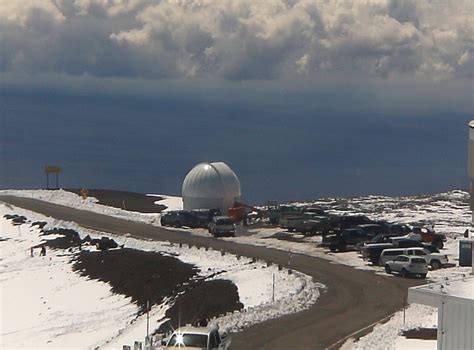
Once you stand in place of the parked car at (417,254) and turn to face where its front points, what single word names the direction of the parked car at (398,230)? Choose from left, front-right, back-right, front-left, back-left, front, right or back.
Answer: left

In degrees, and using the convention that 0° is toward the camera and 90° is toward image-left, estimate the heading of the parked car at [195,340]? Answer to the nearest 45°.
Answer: approximately 45°

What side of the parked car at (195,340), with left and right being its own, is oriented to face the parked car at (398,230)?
back

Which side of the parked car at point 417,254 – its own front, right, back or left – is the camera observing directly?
right
